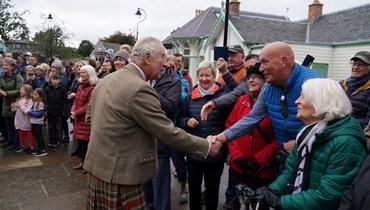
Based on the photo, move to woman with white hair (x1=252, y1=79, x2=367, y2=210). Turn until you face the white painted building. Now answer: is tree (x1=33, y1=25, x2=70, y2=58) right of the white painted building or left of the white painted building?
left

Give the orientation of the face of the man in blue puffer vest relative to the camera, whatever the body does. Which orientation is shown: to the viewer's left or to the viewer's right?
to the viewer's left

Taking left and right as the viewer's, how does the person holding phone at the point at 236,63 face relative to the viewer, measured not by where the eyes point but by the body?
facing the viewer and to the left of the viewer

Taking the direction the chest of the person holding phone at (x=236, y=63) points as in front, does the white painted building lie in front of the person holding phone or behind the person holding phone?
behind

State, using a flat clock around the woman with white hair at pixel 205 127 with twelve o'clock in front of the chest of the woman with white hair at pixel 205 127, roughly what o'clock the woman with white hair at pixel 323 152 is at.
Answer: the woman with white hair at pixel 323 152 is roughly at 11 o'clock from the woman with white hair at pixel 205 127.

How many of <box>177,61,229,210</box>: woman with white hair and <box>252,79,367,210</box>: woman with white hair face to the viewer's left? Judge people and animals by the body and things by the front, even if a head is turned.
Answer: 1

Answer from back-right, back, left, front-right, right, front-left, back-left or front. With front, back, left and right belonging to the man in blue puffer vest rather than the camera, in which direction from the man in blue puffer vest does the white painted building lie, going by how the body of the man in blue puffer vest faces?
back-right

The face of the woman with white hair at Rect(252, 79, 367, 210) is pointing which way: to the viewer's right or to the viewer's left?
to the viewer's left

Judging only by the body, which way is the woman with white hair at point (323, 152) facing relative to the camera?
to the viewer's left
